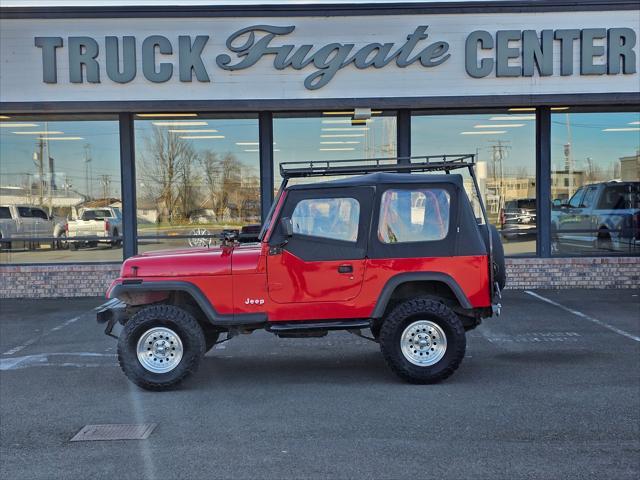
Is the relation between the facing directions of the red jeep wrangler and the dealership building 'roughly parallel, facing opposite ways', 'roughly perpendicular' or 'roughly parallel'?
roughly perpendicular

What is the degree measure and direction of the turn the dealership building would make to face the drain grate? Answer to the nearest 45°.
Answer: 0° — it already faces it

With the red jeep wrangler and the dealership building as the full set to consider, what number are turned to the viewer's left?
1

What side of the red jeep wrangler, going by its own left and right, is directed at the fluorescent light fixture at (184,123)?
right

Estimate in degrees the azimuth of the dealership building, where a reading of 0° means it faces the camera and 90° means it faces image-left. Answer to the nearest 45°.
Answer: approximately 0°

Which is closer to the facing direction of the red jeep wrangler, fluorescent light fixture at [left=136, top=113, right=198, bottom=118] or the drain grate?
the drain grate

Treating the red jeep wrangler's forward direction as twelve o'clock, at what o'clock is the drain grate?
The drain grate is roughly at 11 o'clock from the red jeep wrangler.

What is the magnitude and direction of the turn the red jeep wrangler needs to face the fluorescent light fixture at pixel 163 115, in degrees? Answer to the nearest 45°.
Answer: approximately 45° to its right

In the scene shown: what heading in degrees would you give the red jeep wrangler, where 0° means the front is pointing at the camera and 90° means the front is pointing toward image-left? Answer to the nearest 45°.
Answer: approximately 90°

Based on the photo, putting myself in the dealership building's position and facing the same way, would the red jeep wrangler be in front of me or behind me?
in front
